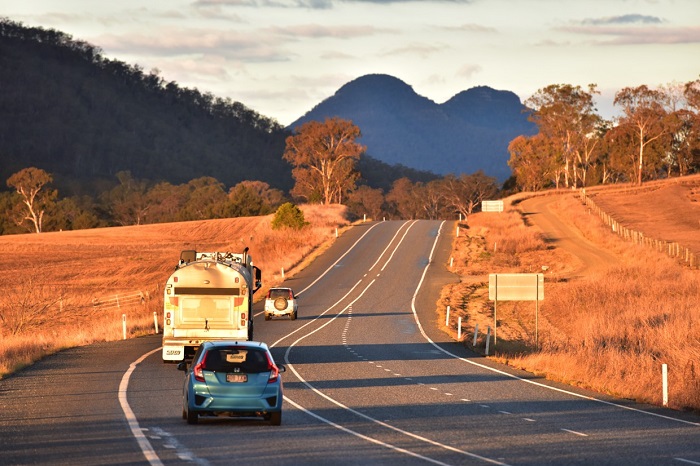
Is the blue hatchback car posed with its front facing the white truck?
yes

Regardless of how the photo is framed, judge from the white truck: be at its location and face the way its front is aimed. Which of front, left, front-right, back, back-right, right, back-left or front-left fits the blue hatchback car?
back

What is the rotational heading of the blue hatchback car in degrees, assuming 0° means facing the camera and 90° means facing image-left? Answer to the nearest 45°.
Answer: approximately 180°

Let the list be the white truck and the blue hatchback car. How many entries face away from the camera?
2

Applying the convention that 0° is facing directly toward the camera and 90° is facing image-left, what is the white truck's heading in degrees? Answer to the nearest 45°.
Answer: approximately 180°

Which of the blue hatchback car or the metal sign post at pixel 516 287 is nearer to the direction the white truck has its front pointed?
the metal sign post

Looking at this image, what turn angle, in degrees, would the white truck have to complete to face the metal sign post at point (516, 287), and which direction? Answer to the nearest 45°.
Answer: approximately 45° to its right

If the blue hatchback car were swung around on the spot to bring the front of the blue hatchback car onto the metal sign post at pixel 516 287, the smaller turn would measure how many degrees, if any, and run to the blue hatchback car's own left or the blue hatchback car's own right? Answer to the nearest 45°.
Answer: approximately 45° to the blue hatchback car's own right
